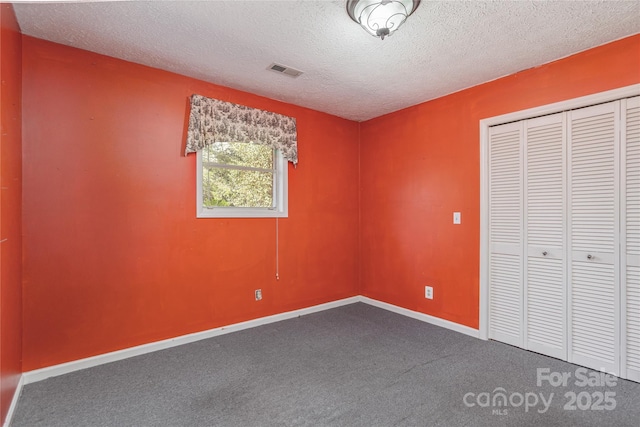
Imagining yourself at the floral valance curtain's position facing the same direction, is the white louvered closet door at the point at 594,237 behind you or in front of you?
in front

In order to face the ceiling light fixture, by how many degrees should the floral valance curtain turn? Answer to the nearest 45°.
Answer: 0° — it already faces it

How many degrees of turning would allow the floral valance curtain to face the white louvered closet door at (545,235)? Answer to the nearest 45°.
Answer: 0° — it already faces it

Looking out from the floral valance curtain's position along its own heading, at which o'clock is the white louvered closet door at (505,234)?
The white louvered closet door is roughly at 11 o'clock from the floral valance curtain.

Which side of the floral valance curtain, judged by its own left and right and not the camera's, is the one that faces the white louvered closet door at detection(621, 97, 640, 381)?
front

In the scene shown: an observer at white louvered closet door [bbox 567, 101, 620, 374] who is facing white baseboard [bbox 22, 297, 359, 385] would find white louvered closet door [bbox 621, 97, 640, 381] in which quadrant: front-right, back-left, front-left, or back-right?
back-left

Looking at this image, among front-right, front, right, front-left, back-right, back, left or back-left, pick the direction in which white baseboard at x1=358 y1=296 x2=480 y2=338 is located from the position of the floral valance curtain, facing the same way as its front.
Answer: front-left

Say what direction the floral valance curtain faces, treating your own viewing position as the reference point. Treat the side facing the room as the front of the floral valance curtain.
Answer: facing the viewer and to the right of the viewer
